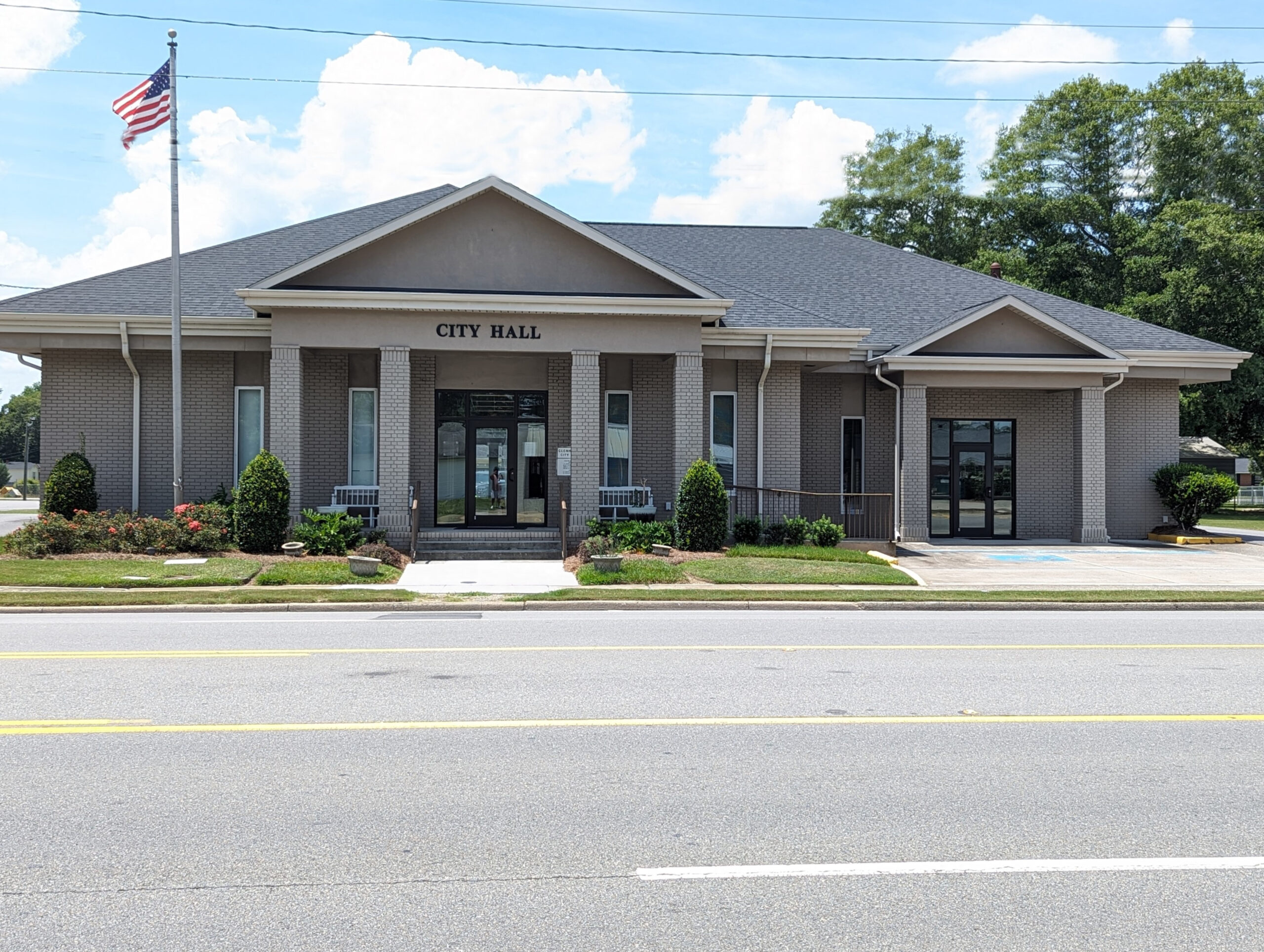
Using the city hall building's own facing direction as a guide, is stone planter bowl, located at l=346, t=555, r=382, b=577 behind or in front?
in front

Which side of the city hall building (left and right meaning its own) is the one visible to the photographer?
front

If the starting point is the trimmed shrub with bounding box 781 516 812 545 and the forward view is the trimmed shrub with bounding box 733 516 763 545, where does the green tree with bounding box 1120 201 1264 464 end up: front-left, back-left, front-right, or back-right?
back-right

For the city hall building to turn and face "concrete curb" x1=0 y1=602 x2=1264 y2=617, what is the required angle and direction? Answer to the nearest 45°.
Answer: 0° — it already faces it

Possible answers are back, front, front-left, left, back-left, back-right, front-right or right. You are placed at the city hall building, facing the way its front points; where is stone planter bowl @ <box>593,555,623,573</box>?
front

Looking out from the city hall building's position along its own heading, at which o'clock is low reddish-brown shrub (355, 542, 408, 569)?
The low reddish-brown shrub is roughly at 1 o'clock from the city hall building.

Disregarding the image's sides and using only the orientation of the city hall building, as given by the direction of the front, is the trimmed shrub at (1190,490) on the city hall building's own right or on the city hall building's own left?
on the city hall building's own left

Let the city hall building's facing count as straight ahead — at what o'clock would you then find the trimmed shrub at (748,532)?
The trimmed shrub is roughly at 10 o'clock from the city hall building.

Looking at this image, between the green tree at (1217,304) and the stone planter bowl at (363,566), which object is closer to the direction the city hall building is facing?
the stone planter bowl
